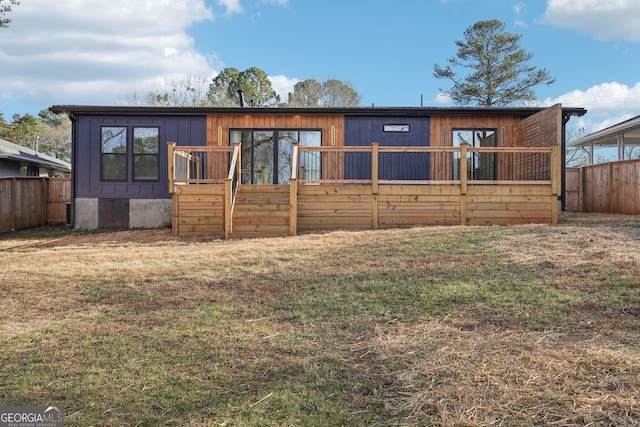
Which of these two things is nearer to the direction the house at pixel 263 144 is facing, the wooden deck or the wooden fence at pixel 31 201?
the wooden deck

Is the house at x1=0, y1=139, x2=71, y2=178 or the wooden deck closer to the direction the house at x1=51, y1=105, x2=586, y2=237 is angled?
the wooden deck

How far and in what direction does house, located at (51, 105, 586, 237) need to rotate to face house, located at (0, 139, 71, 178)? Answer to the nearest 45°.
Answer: approximately 135° to its right

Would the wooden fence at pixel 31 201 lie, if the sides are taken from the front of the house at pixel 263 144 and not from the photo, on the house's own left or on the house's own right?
on the house's own right
